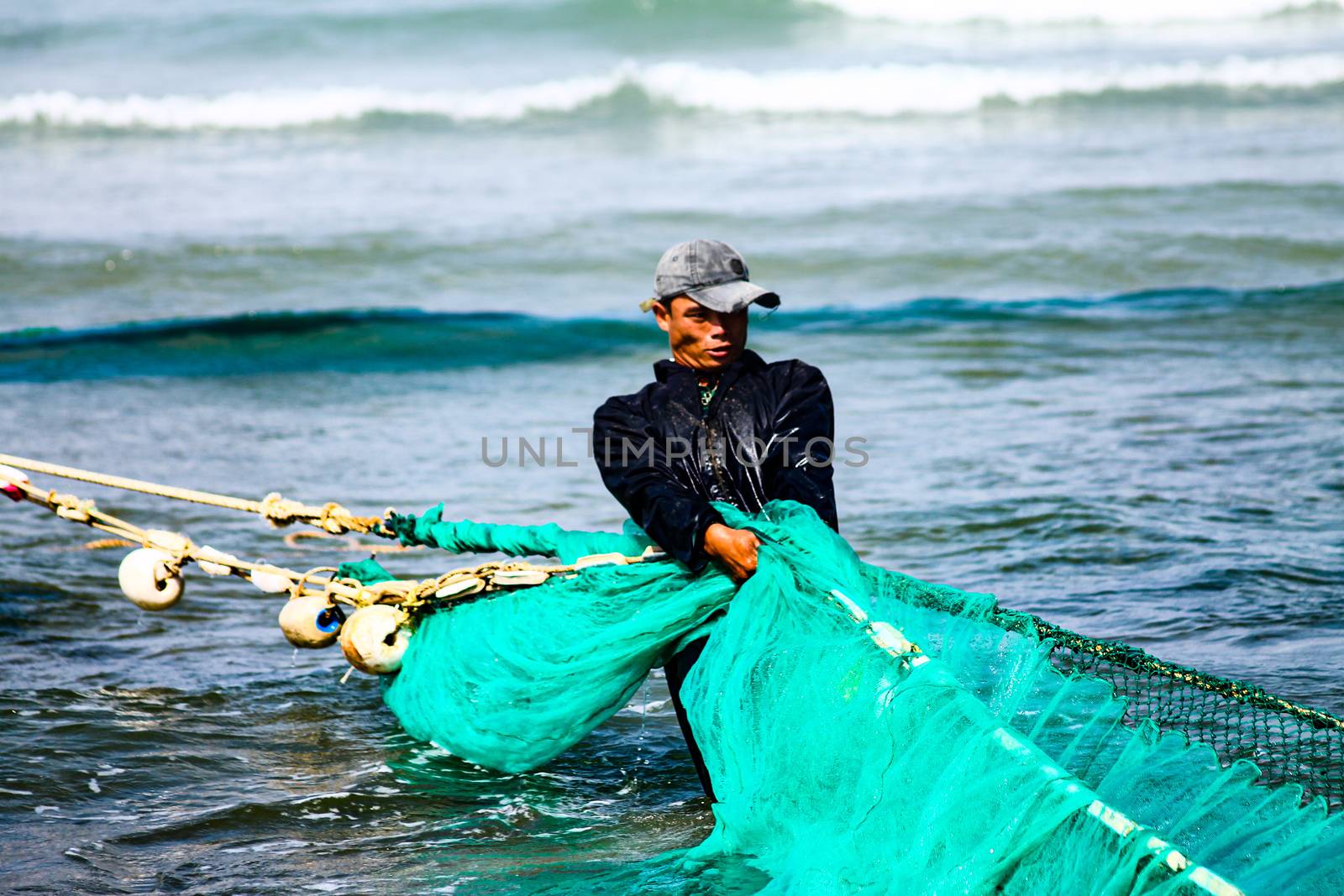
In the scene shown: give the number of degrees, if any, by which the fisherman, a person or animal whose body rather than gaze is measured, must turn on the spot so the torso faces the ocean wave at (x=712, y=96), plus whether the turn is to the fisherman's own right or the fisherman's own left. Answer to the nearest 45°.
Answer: approximately 180°

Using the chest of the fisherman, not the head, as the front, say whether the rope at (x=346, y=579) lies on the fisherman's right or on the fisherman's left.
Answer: on the fisherman's right

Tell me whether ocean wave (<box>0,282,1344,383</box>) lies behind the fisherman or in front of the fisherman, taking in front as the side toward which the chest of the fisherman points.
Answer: behind

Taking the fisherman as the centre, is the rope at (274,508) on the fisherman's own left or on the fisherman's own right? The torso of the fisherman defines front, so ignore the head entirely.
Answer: on the fisherman's own right

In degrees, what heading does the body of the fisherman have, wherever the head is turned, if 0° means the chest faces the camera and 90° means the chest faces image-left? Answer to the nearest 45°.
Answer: approximately 0°

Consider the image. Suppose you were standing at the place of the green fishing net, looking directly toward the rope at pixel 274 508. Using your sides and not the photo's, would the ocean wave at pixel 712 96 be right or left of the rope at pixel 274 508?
right
